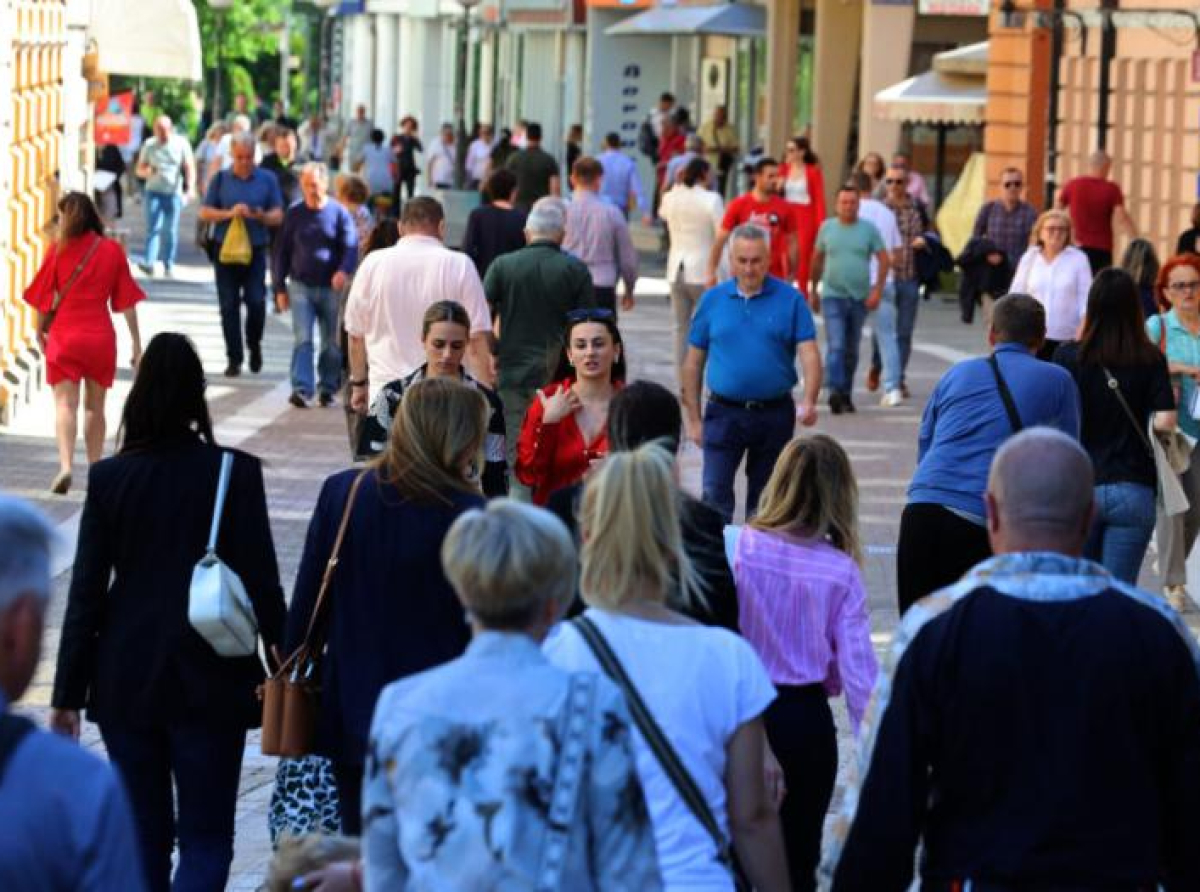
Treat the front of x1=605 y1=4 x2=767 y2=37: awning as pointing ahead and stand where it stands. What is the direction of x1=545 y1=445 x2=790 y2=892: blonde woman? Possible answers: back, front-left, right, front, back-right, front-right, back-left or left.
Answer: front-left

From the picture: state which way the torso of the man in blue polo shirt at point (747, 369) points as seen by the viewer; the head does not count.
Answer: toward the camera

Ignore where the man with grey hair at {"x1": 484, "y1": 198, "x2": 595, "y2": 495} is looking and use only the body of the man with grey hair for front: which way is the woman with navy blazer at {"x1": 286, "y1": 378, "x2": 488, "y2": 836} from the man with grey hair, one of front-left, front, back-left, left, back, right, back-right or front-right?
back

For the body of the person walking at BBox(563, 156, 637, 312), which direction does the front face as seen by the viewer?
away from the camera

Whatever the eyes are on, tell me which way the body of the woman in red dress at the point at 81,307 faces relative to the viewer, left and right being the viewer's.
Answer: facing away from the viewer

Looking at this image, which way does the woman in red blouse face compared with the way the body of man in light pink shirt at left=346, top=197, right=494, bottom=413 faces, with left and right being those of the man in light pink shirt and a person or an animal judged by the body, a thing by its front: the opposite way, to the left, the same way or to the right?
the opposite way

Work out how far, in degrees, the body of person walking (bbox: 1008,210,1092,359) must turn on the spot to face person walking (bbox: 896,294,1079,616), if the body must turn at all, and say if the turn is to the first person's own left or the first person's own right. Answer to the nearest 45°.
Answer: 0° — they already face them

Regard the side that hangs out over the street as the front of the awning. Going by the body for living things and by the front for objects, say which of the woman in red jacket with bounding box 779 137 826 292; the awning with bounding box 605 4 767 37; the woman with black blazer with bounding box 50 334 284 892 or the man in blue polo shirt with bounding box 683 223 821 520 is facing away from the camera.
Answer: the woman with black blazer

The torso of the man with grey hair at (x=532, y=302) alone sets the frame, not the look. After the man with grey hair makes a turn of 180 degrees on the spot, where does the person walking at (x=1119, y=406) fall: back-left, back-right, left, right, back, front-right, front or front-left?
front-left

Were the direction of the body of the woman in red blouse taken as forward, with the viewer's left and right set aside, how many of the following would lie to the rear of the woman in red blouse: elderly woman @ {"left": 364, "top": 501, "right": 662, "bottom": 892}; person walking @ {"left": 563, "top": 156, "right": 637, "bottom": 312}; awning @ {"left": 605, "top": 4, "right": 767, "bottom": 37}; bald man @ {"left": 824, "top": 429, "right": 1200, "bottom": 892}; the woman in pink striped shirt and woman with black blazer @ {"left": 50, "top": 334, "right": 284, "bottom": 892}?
2

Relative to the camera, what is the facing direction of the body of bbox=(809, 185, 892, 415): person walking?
toward the camera

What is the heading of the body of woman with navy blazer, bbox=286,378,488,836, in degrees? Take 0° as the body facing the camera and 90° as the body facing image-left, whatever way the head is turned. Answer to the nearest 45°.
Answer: approximately 225°

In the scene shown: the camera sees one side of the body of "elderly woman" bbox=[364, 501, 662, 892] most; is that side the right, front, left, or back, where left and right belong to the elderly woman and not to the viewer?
back

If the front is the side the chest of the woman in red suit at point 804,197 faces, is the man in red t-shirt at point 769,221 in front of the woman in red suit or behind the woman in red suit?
in front

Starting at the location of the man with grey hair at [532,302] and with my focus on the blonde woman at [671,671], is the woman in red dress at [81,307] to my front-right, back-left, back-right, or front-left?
back-right

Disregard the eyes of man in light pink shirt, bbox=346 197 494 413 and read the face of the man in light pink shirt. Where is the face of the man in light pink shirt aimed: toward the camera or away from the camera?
away from the camera

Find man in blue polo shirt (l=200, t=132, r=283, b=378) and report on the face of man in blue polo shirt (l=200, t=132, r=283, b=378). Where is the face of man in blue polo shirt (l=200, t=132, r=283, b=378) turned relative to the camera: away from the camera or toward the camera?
toward the camera

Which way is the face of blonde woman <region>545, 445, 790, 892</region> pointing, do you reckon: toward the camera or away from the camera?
away from the camera

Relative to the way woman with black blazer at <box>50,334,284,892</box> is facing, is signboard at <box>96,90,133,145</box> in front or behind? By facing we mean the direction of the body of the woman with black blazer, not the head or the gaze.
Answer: in front
